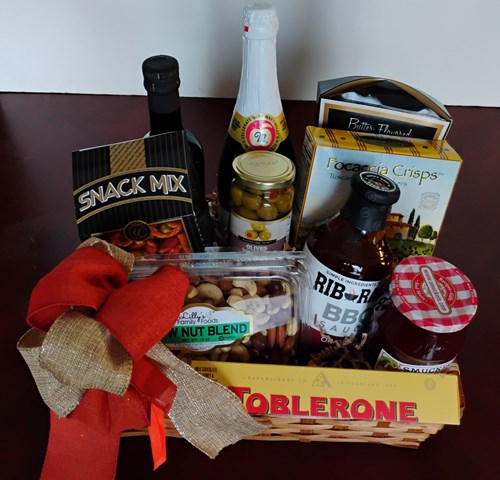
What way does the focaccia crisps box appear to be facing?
toward the camera

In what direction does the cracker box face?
toward the camera

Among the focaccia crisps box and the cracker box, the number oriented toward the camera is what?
2
